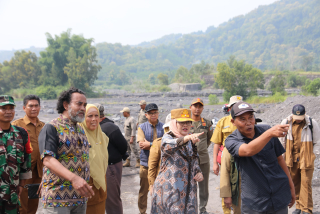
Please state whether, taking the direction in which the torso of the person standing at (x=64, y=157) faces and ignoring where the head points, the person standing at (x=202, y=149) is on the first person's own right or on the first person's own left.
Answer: on the first person's own left

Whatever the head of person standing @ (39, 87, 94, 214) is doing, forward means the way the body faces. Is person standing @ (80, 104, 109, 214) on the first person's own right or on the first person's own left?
on the first person's own left

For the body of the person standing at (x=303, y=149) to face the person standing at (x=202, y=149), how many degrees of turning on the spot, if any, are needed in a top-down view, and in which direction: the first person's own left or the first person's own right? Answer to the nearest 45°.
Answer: approximately 90° to the first person's own right

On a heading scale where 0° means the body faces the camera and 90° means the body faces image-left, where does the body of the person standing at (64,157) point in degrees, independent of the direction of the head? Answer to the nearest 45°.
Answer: approximately 315°

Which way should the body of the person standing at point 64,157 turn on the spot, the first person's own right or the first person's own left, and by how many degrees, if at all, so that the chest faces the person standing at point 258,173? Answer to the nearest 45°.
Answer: approximately 45° to the first person's own left

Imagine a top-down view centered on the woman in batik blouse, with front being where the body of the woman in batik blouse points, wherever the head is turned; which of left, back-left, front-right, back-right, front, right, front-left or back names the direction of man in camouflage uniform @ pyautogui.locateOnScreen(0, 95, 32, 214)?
back-right

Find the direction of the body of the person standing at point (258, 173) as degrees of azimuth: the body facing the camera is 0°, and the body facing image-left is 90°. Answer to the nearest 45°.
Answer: approximately 315°

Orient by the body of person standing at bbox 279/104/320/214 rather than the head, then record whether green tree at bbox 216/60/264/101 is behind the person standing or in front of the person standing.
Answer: behind

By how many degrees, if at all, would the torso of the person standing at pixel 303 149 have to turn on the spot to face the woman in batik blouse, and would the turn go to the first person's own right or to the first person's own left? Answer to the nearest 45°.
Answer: approximately 45° to the first person's own right

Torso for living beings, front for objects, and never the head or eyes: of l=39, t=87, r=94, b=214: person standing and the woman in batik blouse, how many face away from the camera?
0

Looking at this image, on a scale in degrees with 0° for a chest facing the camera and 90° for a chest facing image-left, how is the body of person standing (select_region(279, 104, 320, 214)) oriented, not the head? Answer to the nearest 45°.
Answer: approximately 0°
